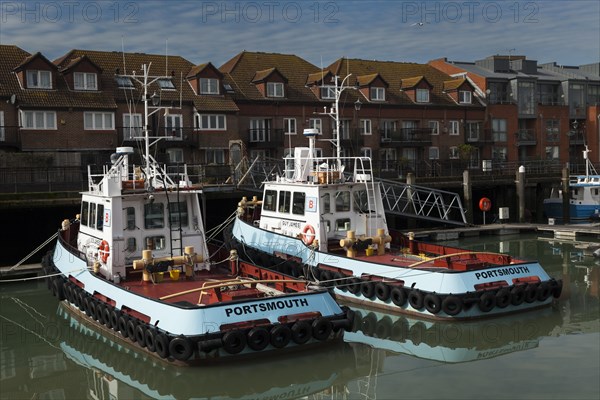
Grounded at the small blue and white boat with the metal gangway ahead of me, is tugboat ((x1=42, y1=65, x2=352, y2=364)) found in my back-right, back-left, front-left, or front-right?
front-left

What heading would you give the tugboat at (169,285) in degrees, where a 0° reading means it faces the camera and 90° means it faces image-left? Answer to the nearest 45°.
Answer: approximately 135°

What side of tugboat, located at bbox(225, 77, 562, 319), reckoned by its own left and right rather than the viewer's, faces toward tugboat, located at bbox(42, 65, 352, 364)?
left

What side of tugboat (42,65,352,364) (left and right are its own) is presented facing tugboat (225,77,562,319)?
right

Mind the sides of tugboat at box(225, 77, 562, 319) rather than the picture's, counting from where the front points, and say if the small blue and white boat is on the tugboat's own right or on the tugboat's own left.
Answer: on the tugboat's own right

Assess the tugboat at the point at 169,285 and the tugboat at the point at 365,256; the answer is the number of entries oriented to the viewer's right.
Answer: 0

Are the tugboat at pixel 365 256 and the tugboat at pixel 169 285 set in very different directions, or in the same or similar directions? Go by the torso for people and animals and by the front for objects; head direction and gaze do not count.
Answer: same or similar directions

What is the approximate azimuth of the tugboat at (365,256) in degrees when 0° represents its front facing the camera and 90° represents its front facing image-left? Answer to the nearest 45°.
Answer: approximately 135°

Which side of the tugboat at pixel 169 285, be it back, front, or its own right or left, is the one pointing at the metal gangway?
right

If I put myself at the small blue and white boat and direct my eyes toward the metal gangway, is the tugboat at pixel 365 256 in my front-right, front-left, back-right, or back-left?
front-left

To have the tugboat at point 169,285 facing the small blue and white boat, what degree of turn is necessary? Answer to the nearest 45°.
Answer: approximately 90° to its right
